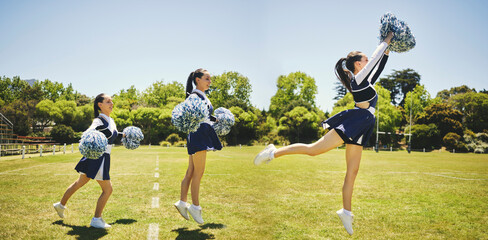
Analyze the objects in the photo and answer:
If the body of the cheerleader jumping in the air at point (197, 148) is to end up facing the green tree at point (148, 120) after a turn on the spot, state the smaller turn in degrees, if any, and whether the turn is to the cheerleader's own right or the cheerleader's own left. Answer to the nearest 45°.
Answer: approximately 90° to the cheerleader's own left

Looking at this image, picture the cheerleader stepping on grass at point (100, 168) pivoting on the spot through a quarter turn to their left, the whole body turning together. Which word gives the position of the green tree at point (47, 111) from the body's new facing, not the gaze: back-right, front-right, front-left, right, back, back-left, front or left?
front

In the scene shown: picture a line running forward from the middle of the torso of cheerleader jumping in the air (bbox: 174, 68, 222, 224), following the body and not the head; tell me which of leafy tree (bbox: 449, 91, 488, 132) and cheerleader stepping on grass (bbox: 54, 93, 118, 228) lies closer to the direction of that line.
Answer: the leafy tree

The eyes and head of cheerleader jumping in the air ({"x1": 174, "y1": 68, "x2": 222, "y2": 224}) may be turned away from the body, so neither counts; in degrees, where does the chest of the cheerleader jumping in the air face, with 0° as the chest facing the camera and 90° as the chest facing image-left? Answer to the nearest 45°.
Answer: approximately 270°
